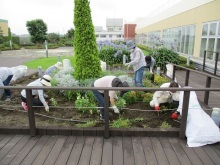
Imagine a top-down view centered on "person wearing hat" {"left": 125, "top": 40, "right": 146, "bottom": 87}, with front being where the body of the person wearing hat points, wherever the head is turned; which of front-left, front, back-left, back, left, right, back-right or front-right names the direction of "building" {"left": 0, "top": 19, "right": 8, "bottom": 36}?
front-right

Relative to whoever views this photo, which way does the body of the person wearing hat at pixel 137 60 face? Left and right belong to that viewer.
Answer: facing to the left of the viewer

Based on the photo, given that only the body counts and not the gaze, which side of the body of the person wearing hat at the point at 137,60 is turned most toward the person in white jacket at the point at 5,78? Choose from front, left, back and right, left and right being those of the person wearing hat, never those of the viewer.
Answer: front

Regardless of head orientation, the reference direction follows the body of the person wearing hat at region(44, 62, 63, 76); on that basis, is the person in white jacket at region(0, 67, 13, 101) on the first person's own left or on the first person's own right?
on the first person's own right

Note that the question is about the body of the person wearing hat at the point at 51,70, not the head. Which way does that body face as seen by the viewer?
to the viewer's right

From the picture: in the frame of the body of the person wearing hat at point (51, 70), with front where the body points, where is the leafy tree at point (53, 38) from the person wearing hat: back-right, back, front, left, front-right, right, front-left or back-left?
left

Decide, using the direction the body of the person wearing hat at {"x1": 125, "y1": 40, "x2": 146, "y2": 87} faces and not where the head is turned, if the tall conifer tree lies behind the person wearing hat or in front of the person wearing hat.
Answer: in front

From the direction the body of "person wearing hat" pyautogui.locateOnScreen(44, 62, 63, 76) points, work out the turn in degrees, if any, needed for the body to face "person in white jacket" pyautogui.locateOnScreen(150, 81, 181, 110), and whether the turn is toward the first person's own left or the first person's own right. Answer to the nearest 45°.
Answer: approximately 45° to the first person's own right
